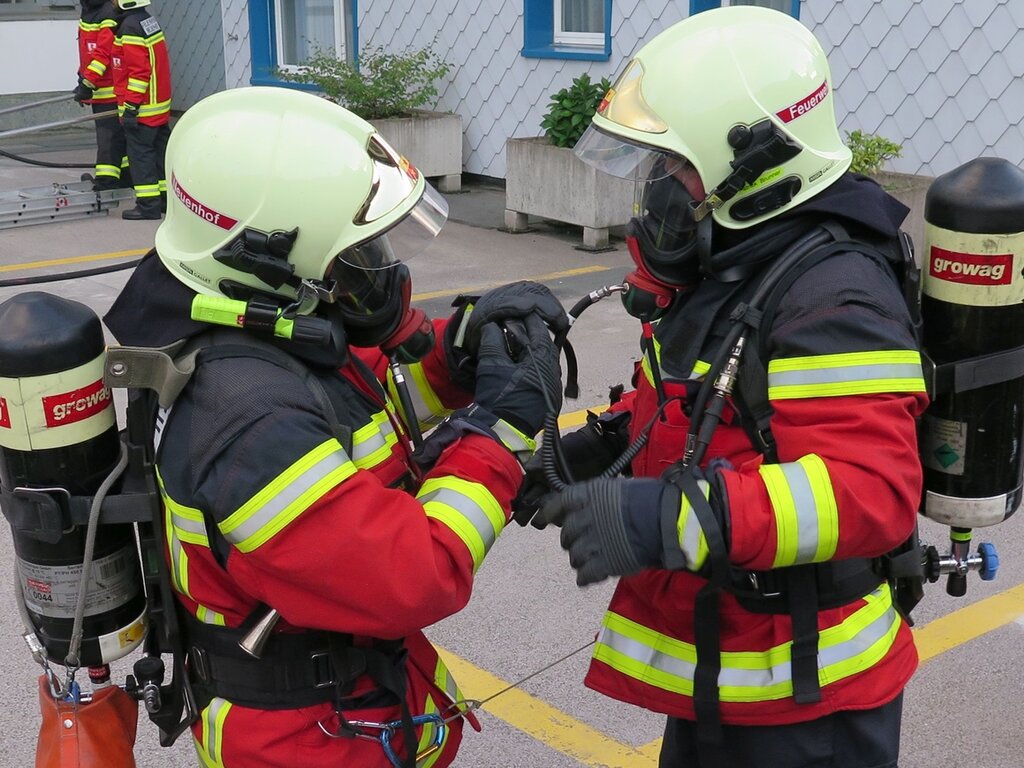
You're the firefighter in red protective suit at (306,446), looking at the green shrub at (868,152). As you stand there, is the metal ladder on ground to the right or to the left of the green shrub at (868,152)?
left

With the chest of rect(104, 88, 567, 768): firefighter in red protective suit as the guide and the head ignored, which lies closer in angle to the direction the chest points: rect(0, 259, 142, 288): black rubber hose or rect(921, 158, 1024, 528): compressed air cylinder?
the compressed air cylinder

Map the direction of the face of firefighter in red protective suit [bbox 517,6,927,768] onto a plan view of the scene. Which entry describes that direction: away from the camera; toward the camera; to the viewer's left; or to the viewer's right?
to the viewer's left

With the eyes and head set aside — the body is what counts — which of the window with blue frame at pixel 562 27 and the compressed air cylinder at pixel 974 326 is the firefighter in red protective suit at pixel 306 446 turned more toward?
the compressed air cylinder

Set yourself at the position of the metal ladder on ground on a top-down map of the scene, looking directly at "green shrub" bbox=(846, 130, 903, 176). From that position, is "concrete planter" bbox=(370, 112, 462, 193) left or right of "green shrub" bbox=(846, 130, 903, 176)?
left

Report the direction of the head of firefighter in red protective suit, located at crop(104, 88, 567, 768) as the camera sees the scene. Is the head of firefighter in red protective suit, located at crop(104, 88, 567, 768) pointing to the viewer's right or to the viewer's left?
to the viewer's right

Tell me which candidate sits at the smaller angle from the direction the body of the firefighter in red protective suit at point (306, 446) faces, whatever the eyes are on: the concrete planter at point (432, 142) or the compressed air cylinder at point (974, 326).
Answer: the compressed air cylinder

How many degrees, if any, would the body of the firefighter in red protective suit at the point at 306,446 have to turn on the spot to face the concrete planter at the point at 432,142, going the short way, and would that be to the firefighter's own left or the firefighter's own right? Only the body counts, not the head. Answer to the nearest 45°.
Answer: approximately 90° to the firefighter's own left

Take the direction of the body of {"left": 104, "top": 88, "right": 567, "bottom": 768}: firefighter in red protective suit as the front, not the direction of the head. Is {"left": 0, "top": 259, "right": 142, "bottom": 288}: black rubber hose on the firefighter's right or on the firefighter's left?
on the firefighter's left

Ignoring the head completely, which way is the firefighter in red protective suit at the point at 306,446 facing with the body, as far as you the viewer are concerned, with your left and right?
facing to the right of the viewer

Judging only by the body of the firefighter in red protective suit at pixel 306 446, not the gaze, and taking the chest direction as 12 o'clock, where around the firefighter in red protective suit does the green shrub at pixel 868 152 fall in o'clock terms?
The green shrub is roughly at 10 o'clock from the firefighter in red protective suit.

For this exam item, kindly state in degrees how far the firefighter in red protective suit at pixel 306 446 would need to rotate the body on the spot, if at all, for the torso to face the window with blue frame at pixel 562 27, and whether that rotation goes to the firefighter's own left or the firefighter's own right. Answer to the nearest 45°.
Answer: approximately 90° to the firefighter's own left

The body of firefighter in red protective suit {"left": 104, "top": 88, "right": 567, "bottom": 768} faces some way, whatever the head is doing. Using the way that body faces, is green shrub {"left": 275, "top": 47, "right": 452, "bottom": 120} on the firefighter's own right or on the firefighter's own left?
on the firefighter's own left

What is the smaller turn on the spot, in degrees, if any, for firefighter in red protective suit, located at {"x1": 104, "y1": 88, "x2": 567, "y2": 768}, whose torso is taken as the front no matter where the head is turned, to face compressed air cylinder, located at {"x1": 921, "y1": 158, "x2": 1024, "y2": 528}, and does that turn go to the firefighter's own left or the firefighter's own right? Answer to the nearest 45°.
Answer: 0° — they already face it
